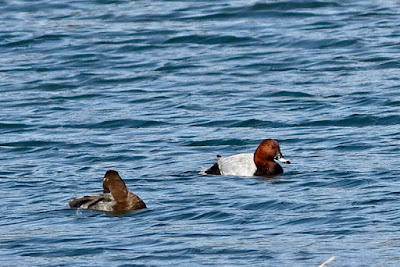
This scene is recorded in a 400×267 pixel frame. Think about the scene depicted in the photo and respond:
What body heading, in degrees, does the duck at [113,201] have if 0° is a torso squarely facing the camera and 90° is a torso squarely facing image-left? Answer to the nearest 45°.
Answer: approximately 270°

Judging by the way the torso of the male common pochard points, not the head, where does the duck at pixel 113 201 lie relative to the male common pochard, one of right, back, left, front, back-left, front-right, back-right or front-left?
back-right

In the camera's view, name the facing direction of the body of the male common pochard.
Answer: to the viewer's right
